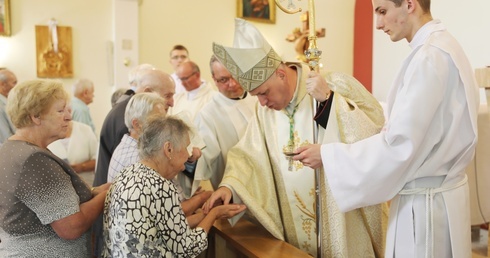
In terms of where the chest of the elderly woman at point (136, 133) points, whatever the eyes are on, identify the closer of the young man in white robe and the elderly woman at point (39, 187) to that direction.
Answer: the young man in white robe

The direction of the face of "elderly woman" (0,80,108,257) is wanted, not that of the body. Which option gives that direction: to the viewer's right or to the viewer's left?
to the viewer's right

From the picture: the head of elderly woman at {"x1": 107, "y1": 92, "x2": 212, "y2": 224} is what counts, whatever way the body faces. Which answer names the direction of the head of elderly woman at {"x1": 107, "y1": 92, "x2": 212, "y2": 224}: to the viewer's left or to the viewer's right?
to the viewer's right

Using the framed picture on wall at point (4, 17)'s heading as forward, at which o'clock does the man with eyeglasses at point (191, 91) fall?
The man with eyeglasses is roughly at 11 o'clock from the framed picture on wall.

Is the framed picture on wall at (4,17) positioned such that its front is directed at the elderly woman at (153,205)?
yes

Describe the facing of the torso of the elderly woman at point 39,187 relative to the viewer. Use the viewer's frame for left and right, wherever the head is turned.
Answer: facing to the right of the viewer

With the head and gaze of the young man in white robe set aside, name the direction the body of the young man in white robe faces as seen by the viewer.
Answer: to the viewer's left

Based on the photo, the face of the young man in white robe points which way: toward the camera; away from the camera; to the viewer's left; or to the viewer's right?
to the viewer's left

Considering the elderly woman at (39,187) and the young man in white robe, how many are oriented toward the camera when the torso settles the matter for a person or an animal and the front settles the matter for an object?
0

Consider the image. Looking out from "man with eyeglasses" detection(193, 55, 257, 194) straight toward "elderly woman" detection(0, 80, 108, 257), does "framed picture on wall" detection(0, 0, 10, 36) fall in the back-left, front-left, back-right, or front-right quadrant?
back-right

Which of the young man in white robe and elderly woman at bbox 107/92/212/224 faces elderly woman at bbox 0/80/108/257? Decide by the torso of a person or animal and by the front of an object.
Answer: the young man in white robe

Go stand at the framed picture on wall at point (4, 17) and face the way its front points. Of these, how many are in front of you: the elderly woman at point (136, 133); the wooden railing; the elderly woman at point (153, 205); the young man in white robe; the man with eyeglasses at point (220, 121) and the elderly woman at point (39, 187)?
6

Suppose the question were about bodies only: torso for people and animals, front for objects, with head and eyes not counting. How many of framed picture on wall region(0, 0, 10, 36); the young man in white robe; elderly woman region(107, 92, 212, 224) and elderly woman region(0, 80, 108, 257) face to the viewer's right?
2

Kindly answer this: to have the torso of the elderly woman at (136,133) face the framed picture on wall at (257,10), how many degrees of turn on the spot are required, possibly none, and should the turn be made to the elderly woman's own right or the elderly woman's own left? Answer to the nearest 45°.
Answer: approximately 90° to the elderly woman's own left

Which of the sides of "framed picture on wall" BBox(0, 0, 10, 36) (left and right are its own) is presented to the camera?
front

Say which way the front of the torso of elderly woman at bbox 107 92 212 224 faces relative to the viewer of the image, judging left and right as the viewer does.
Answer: facing to the right of the viewer

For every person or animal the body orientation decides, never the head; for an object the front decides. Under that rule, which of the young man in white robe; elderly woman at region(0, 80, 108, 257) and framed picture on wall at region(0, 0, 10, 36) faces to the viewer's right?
the elderly woman
